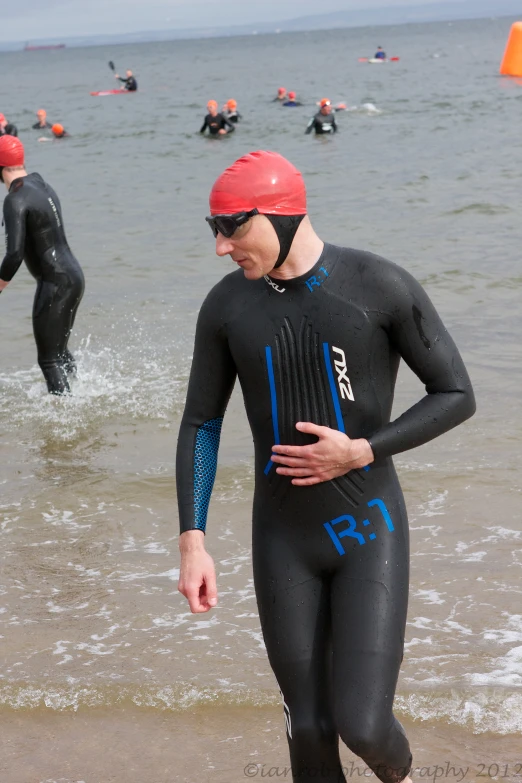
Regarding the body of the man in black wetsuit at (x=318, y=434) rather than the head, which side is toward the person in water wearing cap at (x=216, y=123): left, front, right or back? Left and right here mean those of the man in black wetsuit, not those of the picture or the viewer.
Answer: back

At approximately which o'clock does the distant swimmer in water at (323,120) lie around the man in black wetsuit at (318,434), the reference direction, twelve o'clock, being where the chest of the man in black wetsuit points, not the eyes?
The distant swimmer in water is roughly at 6 o'clock from the man in black wetsuit.

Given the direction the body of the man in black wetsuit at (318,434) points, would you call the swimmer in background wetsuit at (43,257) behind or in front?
behind

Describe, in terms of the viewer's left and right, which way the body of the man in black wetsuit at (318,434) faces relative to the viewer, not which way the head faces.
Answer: facing the viewer

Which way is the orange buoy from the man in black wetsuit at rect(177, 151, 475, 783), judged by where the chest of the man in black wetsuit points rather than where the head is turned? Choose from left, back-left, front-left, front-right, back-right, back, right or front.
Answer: back

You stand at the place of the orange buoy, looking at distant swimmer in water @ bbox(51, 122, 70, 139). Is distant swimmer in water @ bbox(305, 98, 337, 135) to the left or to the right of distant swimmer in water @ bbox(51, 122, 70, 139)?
left

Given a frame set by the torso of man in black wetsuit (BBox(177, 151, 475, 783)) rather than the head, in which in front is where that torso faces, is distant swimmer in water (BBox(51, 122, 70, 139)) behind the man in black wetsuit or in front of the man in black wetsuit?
behind

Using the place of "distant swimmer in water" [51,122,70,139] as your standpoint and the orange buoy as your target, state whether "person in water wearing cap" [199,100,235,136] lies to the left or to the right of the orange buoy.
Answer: right
